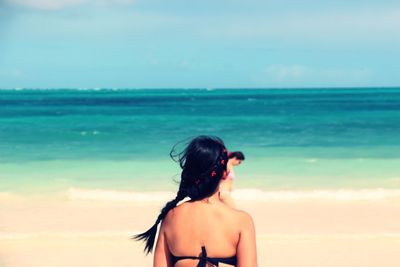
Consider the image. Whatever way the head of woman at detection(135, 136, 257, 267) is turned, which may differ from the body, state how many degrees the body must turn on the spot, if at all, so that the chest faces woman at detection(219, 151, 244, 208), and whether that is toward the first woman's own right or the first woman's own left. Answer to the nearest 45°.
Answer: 0° — they already face them

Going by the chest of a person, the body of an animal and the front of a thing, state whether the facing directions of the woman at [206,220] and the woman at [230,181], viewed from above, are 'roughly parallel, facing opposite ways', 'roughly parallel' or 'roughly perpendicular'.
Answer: roughly perpendicular

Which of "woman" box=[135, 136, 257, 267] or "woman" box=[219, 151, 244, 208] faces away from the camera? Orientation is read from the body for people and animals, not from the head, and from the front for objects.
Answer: "woman" box=[135, 136, 257, 267]

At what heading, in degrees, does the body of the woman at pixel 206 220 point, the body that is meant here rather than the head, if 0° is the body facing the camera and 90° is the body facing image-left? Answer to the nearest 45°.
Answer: approximately 180°
